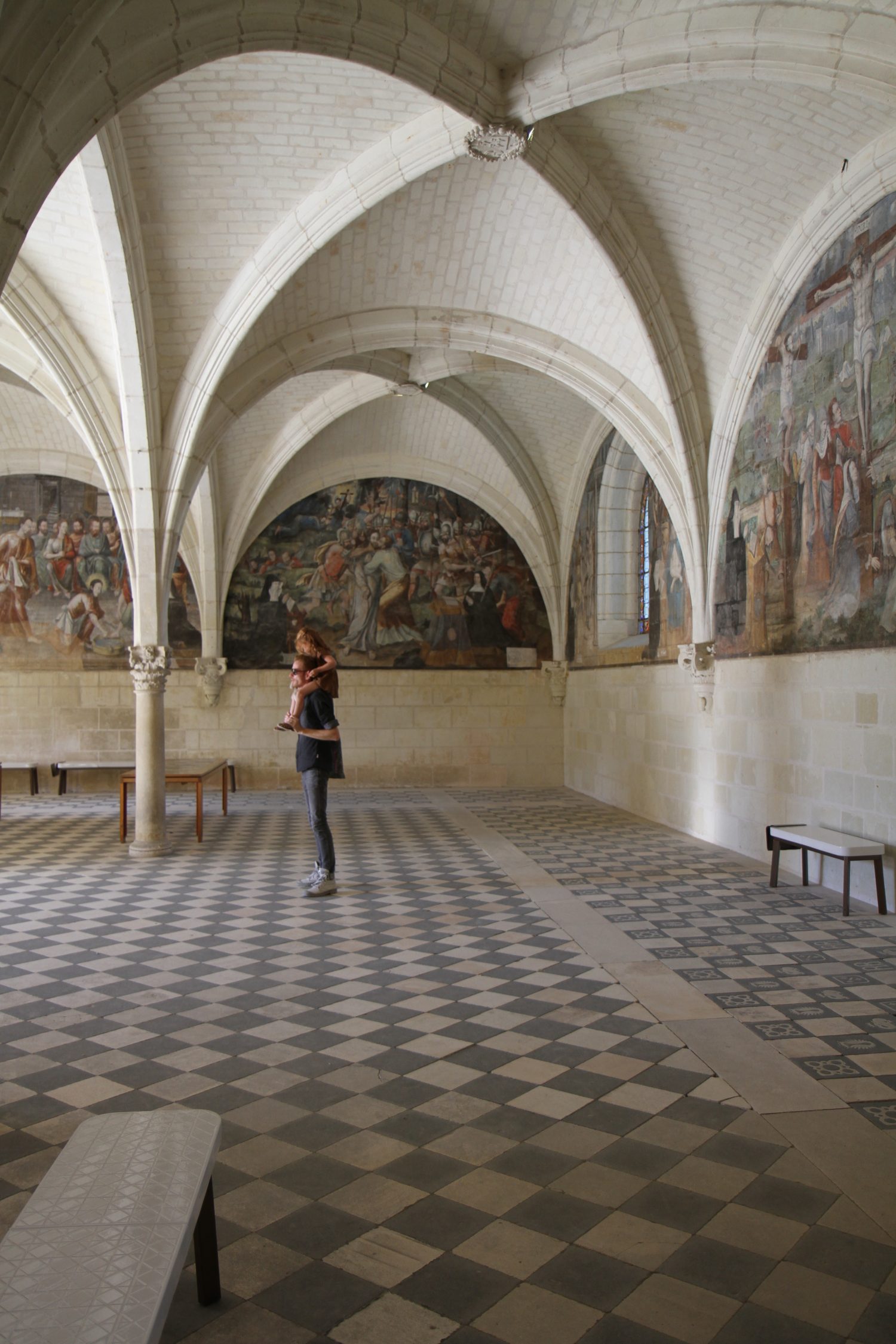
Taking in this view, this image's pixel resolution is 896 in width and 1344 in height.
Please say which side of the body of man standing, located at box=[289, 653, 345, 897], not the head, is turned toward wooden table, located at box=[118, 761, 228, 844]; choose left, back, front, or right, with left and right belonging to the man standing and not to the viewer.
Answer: right

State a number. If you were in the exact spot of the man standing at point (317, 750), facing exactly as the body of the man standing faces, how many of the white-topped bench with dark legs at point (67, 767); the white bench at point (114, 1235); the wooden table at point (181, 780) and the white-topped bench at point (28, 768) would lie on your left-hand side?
1

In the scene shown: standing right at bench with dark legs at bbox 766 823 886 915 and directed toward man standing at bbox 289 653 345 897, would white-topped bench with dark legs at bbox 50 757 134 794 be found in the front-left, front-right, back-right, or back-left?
front-right

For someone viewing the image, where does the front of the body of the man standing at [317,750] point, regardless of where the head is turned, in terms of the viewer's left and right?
facing to the left of the viewer

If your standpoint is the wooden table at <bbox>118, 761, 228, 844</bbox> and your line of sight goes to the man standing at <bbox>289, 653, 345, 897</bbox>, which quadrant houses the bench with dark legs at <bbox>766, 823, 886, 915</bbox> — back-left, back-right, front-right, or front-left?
front-left

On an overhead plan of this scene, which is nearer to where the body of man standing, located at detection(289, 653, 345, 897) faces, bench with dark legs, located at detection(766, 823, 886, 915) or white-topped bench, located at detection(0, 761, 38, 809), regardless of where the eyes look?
the white-topped bench

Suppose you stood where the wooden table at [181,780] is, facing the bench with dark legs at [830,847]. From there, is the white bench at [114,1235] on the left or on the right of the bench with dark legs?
right

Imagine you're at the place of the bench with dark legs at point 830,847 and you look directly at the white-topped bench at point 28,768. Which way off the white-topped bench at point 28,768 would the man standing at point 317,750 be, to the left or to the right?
left

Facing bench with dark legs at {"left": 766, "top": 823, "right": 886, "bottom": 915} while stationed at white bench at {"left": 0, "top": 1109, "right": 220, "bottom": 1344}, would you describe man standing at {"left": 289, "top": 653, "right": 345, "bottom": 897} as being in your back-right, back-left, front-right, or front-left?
front-left

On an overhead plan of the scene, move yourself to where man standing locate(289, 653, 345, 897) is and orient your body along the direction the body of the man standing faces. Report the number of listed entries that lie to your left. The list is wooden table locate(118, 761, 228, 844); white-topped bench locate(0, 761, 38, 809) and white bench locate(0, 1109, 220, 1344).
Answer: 1

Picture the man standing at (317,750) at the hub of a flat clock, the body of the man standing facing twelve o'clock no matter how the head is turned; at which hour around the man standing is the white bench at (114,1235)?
The white bench is roughly at 9 o'clock from the man standing.

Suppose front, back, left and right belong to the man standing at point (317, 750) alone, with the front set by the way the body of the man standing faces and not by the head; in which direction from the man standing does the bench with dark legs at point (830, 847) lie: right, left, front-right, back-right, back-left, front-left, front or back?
back

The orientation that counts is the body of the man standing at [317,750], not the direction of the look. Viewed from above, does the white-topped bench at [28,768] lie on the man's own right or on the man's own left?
on the man's own right

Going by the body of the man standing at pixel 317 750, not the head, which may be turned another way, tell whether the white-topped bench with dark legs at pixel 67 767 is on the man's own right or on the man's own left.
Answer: on the man's own right
